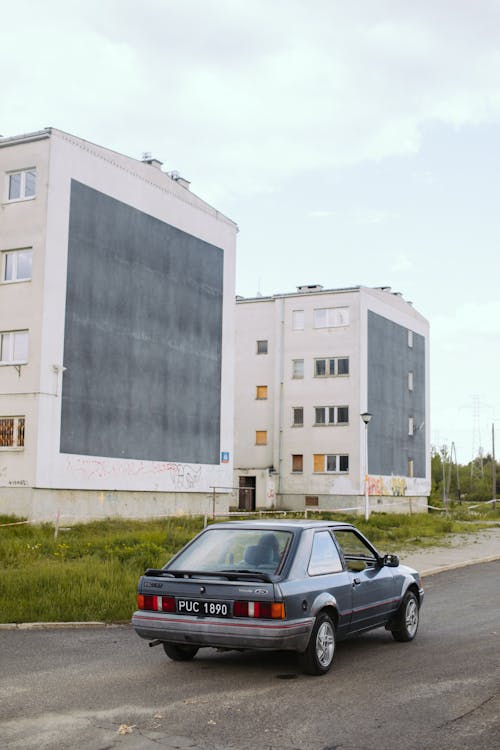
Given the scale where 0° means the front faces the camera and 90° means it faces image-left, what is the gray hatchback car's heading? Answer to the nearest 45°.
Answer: approximately 225°
